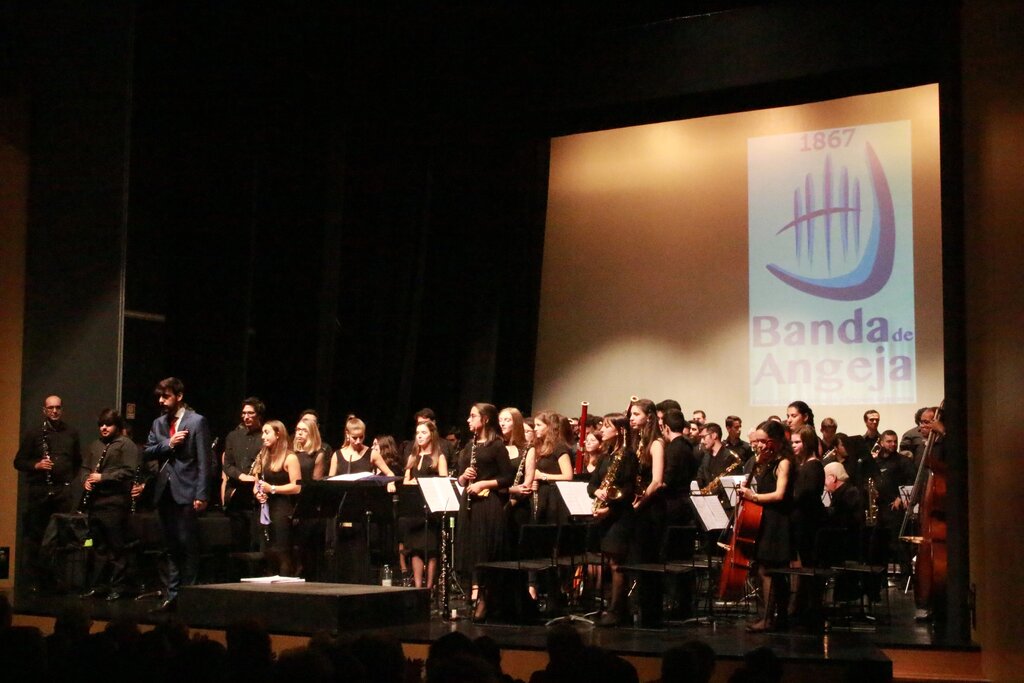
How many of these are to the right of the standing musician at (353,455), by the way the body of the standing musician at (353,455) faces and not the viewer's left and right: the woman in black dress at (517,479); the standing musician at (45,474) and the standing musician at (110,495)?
2

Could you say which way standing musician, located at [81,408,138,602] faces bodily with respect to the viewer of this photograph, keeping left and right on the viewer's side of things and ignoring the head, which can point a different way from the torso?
facing the viewer and to the left of the viewer

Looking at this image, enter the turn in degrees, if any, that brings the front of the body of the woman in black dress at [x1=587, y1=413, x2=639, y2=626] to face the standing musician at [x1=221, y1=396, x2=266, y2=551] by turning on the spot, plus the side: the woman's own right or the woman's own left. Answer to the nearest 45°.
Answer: approximately 90° to the woman's own right

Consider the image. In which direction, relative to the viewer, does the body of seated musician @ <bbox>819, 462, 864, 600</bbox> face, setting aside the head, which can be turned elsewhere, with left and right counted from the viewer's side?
facing to the left of the viewer

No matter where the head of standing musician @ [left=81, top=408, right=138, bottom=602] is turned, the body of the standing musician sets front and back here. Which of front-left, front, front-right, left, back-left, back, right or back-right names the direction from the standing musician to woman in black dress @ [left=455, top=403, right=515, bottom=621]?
left

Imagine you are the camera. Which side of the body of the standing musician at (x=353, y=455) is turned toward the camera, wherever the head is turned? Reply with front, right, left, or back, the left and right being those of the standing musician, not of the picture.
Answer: front

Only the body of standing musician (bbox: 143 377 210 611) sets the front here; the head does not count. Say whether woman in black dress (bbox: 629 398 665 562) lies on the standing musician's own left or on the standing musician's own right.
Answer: on the standing musician's own left

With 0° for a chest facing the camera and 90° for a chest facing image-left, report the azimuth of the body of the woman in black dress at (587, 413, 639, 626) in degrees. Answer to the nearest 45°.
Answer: approximately 45°
